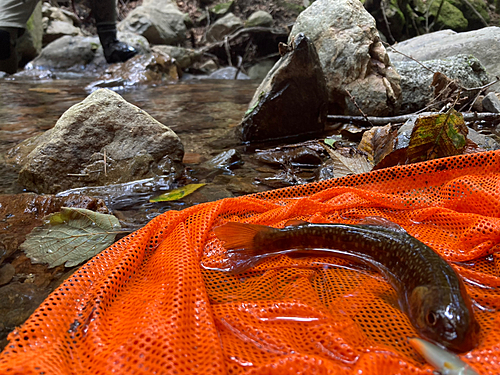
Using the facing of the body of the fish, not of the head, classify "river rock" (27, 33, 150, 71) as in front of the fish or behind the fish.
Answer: behind

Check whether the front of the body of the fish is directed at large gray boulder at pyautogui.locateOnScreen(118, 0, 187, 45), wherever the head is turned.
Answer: no

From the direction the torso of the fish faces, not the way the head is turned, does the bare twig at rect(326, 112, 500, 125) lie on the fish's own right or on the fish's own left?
on the fish's own left

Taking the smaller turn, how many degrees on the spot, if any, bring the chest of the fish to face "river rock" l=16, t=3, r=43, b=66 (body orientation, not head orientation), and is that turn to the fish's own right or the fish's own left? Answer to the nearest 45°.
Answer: approximately 180°

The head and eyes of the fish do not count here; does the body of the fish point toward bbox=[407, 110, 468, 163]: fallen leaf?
no

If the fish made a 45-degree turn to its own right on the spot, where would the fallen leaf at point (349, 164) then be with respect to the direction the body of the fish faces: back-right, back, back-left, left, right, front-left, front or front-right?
back

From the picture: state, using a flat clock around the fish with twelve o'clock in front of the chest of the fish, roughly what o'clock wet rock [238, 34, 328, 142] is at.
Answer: The wet rock is roughly at 7 o'clock from the fish.

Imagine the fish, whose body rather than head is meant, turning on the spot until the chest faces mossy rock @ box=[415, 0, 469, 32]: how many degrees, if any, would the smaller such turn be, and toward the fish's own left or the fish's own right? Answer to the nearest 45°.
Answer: approximately 135° to the fish's own left

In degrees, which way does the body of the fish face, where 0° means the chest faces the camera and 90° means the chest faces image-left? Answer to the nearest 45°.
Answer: approximately 315°

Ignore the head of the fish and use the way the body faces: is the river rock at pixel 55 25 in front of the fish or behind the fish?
behind

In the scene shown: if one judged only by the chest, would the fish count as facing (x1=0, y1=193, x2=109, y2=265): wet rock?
no

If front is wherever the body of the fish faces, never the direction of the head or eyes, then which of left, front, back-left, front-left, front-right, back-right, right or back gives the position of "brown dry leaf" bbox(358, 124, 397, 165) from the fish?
back-left

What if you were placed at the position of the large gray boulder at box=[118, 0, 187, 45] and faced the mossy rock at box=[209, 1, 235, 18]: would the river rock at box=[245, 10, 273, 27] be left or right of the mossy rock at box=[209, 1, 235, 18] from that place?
right

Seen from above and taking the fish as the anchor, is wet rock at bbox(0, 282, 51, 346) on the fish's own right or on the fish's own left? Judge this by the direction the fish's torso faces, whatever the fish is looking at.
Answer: on the fish's own right
